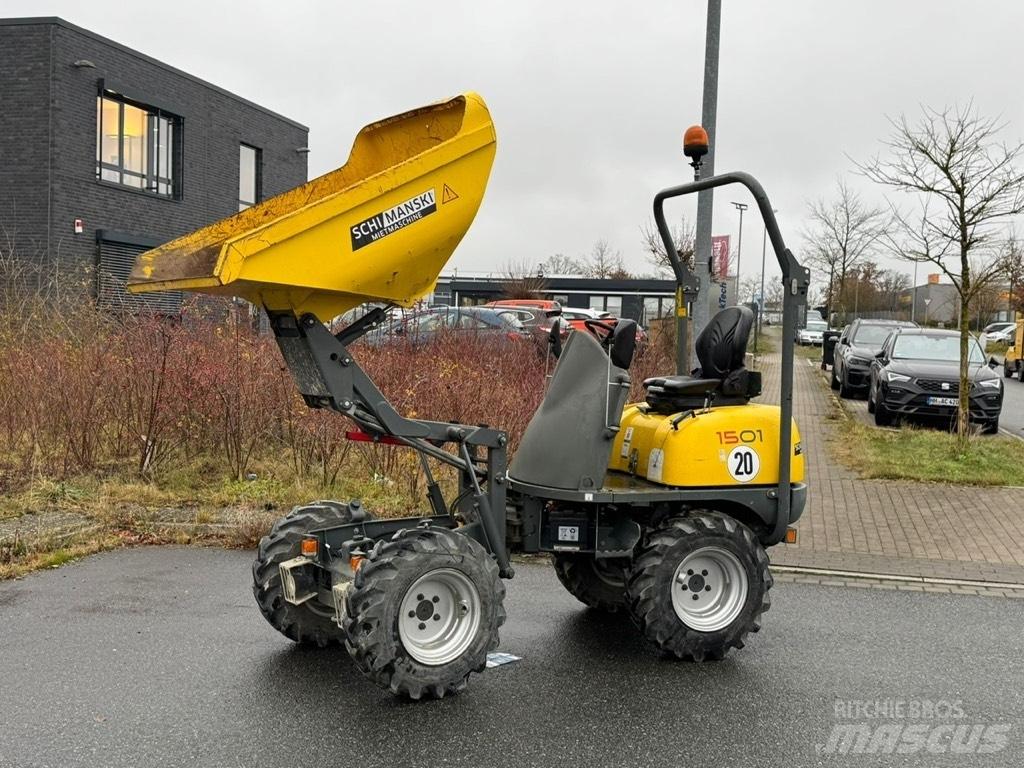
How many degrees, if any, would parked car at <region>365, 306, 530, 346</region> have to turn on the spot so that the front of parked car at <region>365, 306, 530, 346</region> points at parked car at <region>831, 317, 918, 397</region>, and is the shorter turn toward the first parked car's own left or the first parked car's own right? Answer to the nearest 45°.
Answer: approximately 135° to the first parked car's own right

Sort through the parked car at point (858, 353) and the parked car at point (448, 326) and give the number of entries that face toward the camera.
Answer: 1

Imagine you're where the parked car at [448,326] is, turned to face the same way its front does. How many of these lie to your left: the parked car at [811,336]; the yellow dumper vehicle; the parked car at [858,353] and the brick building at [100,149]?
1

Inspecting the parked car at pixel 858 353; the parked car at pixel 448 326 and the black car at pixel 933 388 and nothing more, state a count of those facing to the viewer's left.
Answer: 1

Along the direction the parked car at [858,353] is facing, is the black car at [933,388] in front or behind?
in front

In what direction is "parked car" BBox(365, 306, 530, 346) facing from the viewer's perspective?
to the viewer's left

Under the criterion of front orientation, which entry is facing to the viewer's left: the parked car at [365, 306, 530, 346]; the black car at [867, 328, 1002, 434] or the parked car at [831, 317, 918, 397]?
the parked car at [365, 306, 530, 346]

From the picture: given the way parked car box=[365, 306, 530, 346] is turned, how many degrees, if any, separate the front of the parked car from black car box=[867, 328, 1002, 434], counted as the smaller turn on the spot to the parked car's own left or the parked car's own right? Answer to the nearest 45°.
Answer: approximately 180°

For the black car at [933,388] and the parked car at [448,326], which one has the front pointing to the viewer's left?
the parked car

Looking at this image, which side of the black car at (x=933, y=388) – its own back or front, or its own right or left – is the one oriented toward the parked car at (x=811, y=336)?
back

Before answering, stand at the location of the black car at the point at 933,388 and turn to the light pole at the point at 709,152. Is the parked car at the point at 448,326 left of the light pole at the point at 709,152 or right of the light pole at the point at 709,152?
right
